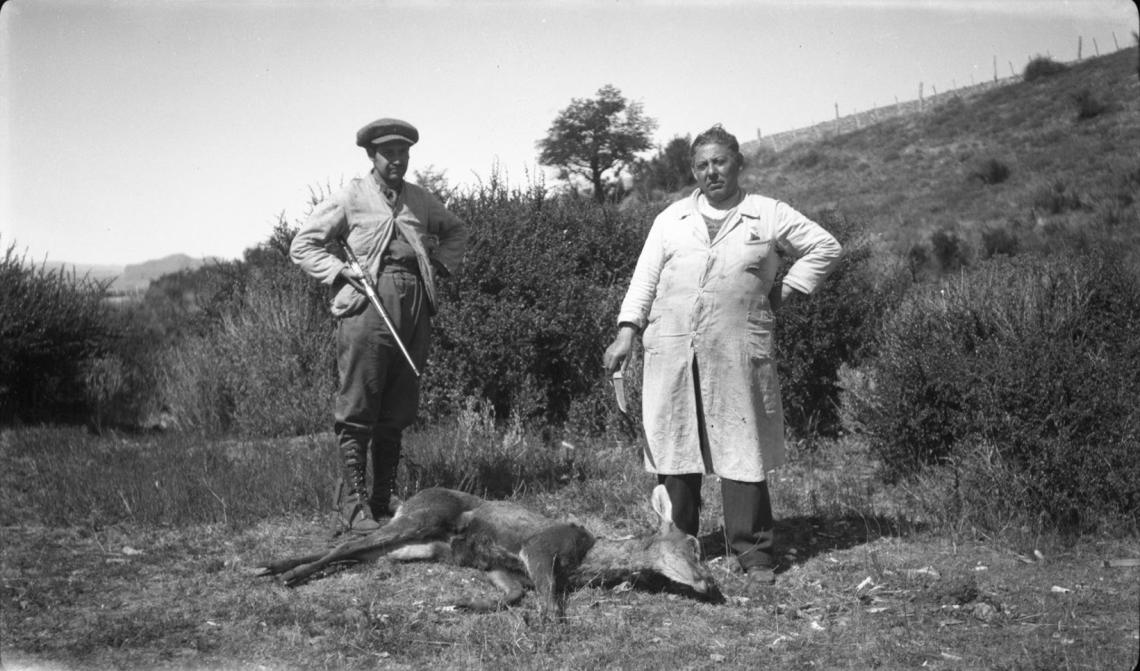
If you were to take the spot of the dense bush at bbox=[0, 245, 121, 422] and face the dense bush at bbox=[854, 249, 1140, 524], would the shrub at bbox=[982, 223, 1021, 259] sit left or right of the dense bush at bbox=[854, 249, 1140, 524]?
left

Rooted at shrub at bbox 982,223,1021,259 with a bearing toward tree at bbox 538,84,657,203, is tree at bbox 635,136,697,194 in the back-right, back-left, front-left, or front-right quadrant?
front-right

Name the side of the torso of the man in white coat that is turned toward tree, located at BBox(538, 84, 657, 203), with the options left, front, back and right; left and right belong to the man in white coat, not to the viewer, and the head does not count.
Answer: back

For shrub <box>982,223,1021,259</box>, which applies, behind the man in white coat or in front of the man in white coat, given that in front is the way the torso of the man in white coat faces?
behind

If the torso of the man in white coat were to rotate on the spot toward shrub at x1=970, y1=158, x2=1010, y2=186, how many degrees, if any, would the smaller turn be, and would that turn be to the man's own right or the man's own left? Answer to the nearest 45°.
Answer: approximately 180°

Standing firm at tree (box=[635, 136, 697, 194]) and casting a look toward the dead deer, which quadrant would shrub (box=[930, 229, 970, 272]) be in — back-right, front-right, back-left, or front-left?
front-left

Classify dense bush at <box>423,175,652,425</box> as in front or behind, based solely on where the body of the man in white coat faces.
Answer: behind

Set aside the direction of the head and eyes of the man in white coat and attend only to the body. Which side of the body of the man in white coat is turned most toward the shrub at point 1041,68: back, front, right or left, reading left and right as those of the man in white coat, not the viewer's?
back

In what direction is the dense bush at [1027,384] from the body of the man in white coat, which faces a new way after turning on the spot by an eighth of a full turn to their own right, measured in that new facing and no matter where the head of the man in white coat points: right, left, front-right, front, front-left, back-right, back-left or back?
back

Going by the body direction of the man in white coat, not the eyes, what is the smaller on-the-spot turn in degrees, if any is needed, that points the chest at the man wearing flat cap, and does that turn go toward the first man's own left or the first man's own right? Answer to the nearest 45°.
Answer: approximately 90° to the first man's own right

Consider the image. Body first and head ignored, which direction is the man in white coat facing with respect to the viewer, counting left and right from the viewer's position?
facing the viewer

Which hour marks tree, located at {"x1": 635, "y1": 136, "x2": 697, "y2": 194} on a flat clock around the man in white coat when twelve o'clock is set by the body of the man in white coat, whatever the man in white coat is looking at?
The tree is roughly at 6 o'clock from the man in white coat.

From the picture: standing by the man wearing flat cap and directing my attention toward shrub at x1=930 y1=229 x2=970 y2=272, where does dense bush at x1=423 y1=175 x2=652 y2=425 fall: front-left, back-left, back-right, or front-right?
front-left

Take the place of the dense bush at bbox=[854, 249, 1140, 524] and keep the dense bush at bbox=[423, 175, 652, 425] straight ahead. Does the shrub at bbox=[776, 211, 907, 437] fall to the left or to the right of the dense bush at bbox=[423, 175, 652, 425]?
right

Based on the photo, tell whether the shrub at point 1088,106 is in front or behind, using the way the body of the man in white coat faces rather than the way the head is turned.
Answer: behind

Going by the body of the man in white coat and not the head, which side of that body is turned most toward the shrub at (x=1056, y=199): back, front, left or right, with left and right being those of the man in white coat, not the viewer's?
back
